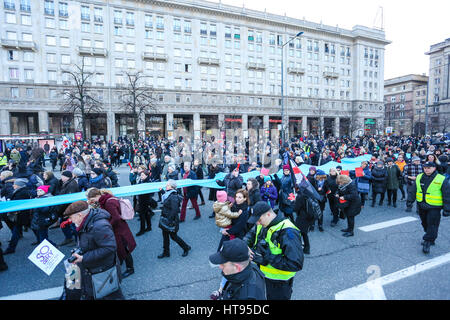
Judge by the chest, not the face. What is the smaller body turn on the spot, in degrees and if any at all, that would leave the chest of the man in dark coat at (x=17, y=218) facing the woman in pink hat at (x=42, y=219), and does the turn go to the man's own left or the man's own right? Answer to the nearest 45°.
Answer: approximately 135° to the man's own left

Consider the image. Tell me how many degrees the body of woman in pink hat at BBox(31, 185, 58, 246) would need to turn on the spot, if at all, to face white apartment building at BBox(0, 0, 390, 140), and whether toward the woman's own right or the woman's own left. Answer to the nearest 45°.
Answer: approximately 135° to the woman's own right

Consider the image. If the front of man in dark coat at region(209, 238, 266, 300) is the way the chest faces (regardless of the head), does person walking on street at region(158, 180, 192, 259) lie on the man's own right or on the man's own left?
on the man's own right

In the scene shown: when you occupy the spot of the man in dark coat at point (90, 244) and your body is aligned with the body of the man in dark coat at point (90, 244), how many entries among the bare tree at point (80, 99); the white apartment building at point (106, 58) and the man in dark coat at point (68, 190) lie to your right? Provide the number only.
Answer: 3

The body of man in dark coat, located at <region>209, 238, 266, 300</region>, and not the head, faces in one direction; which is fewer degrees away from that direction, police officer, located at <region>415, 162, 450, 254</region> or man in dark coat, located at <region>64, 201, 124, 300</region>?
the man in dark coat

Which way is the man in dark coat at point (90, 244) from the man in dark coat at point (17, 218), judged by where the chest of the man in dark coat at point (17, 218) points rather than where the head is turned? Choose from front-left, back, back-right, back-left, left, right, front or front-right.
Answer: left

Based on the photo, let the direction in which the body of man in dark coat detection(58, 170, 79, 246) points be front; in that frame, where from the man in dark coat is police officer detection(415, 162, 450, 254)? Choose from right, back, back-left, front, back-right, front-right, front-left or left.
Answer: back-left
